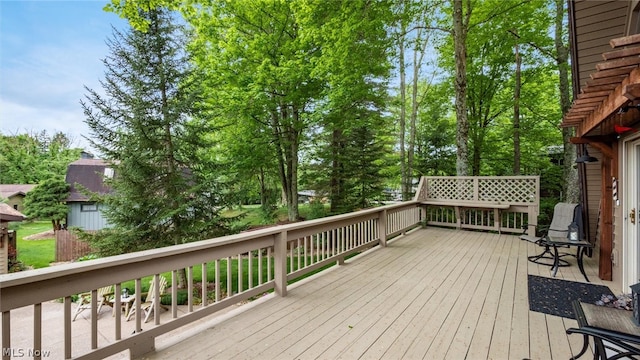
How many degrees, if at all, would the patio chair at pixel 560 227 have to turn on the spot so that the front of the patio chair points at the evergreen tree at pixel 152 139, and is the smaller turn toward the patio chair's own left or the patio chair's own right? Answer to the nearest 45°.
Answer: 0° — it already faces it

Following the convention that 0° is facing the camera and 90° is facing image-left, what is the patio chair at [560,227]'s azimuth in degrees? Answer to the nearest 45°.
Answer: approximately 45°

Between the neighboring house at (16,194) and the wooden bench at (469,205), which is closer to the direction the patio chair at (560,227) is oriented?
the neighboring house

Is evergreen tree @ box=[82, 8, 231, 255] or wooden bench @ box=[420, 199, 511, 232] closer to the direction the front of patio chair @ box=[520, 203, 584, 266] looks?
the evergreen tree

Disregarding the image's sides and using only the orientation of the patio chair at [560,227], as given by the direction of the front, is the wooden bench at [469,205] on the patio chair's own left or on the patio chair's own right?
on the patio chair's own right

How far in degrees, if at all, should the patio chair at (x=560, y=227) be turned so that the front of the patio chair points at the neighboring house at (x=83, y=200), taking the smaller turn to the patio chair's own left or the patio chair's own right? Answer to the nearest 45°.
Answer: approximately 45° to the patio chair's own right
